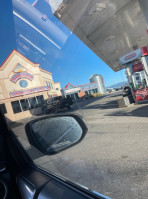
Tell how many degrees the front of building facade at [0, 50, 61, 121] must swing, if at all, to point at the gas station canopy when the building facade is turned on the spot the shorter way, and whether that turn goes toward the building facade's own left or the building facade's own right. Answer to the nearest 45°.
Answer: approximately 45° to the building facade's own left

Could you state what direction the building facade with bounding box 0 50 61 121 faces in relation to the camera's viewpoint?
facing the viewer and to the right of the viewer
